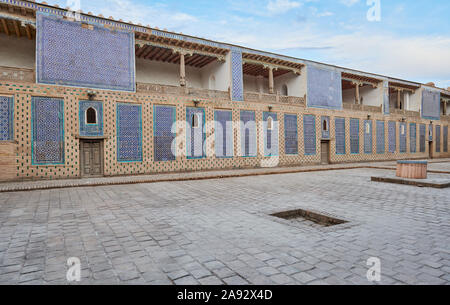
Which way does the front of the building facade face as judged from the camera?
facing the viewer and to the right of the viewer
